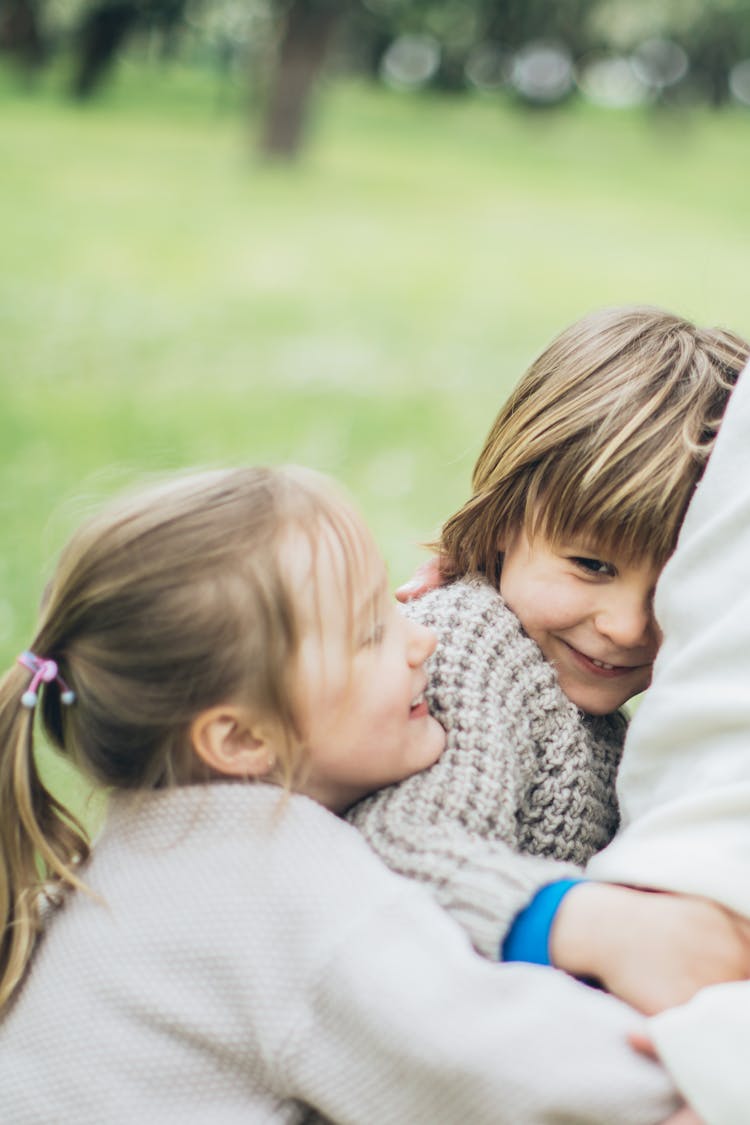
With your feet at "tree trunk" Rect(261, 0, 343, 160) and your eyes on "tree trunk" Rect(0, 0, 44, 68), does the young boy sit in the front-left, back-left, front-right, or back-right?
back-left

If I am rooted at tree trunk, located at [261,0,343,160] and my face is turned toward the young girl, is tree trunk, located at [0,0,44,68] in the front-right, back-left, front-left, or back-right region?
back-right

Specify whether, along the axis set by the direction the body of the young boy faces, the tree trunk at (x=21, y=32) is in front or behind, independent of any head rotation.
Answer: behind

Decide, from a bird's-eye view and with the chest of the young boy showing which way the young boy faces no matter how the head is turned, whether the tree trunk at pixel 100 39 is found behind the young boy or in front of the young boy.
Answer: behind

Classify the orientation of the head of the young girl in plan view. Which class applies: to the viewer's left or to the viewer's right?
to the viewer's right

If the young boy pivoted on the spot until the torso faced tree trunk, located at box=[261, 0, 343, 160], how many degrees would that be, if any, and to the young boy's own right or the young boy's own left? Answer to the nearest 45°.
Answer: approximately 135° to the young boy's own left
